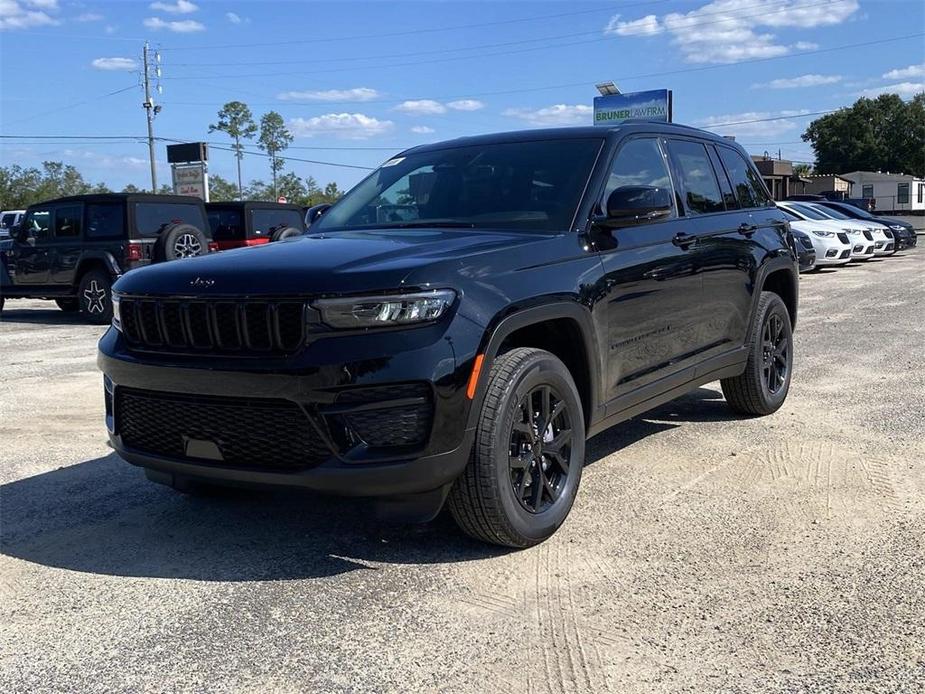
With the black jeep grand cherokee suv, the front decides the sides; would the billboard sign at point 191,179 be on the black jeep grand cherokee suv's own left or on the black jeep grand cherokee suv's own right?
on the black jeep grand cherokee suv's own right

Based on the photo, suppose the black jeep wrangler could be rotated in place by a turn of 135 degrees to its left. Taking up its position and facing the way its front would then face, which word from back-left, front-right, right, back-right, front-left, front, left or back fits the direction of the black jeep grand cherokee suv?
front

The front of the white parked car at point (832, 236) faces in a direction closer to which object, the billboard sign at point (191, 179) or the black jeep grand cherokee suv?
the black jeep grand cherokee suv

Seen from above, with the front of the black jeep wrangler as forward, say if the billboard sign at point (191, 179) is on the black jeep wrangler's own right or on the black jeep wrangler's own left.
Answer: on the black jeep wrangler's own right

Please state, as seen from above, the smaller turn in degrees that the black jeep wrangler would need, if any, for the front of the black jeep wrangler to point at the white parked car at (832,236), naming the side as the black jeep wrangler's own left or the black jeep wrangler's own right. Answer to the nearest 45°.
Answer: approximately 135° to the black jeep wrangler's own right

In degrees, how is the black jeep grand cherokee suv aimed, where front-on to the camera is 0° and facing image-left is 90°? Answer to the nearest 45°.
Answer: approximately 45°

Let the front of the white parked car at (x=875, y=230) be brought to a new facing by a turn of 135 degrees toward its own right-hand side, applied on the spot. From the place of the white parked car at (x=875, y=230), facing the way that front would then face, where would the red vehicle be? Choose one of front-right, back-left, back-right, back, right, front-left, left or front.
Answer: front-left

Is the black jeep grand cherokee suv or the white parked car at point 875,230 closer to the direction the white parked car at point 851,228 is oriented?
the black jeep grand cherokee suv

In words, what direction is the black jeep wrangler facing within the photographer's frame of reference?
facing away from the viewer and to the left of the viewer

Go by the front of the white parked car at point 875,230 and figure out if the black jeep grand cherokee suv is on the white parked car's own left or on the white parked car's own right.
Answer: on the white parked car's own right

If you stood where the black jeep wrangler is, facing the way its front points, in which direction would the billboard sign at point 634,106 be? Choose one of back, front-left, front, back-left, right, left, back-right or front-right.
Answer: right

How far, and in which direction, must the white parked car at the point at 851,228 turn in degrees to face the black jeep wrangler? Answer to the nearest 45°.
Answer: approximately 90° to its right

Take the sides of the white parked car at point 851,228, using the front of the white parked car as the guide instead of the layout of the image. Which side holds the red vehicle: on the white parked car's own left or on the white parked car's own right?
on the white parked car's own right
